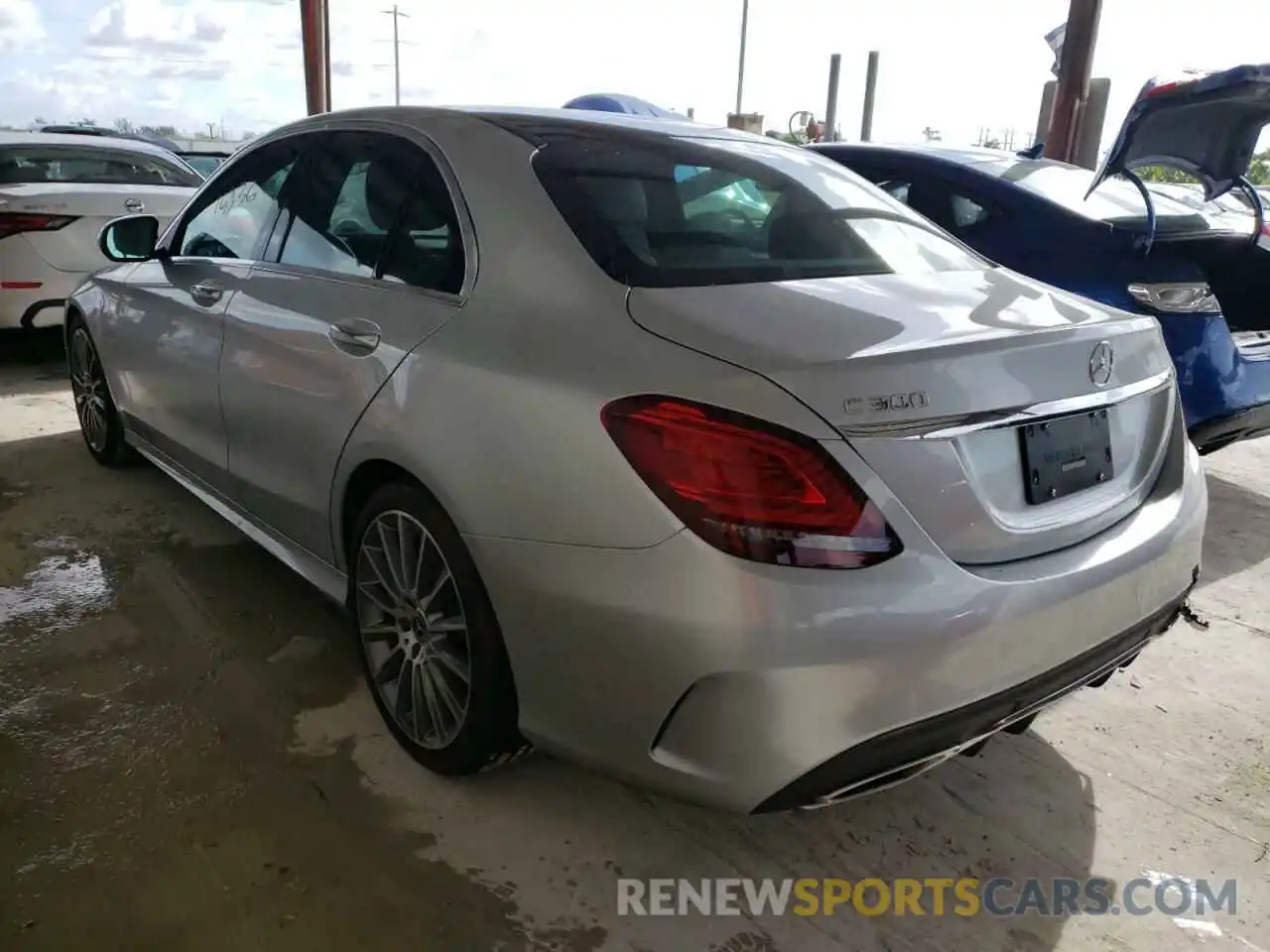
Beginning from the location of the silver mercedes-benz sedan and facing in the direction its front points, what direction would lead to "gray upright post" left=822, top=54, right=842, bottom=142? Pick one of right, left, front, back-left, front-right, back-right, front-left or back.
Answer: front-right

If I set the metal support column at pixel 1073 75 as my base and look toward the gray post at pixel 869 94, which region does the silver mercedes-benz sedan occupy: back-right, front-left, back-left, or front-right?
back-left

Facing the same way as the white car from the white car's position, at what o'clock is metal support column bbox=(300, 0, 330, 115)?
The metal support column is roughly at 2 o'clock from the white car.

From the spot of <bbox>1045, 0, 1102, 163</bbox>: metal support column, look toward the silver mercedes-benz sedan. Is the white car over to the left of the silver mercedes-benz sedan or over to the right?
right

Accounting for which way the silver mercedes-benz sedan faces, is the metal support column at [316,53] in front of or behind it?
in front

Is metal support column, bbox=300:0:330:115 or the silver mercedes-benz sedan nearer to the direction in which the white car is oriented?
the metal support column

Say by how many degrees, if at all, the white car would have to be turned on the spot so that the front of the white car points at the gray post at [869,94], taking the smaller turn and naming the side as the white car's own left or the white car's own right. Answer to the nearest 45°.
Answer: approximately 90° to the white car's own right

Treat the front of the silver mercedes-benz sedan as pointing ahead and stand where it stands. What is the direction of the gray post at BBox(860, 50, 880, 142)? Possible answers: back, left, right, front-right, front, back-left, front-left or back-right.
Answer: front-right

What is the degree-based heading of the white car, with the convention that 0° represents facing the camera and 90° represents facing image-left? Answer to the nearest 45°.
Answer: approximately 135°

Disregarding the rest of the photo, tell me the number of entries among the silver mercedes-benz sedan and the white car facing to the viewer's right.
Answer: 0

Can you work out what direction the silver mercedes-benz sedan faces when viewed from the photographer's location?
facing away from the viewer and to the left of the viewer
